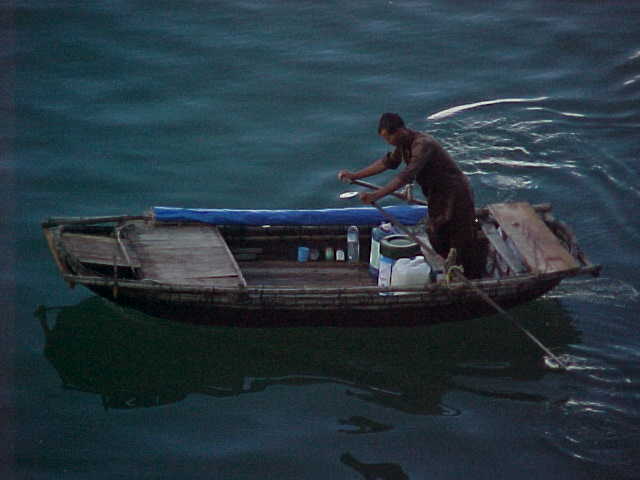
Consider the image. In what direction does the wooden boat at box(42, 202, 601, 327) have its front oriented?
to the viewer's left
